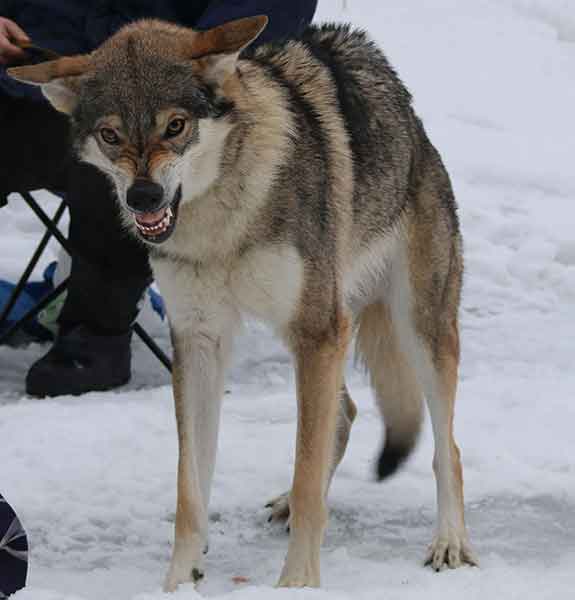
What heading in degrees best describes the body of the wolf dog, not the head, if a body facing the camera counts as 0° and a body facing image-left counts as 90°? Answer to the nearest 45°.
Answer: approximately 45°
